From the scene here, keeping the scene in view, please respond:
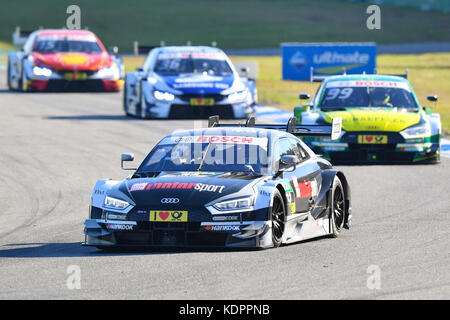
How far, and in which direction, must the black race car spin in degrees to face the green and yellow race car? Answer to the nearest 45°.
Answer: approximately 135° to its right

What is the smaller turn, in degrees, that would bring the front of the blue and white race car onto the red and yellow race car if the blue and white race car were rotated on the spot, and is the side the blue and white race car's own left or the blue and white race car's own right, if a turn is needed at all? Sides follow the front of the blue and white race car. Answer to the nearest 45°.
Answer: approximately 135° to the blue and white race car's own right

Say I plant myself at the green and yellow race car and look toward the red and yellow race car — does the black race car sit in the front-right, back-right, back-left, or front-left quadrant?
back-left

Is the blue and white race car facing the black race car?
yes

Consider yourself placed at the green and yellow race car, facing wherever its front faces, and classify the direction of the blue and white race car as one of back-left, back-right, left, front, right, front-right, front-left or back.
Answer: back-right

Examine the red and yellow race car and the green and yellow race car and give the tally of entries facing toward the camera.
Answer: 2

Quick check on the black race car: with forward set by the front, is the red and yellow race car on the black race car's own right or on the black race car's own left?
on the black race car's own right

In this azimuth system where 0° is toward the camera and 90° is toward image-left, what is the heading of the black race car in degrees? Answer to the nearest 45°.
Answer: approximately 45°

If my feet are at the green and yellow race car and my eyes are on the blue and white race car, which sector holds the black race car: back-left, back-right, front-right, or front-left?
back-left

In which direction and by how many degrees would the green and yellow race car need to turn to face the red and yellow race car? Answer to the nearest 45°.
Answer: approximately 135° to its right
